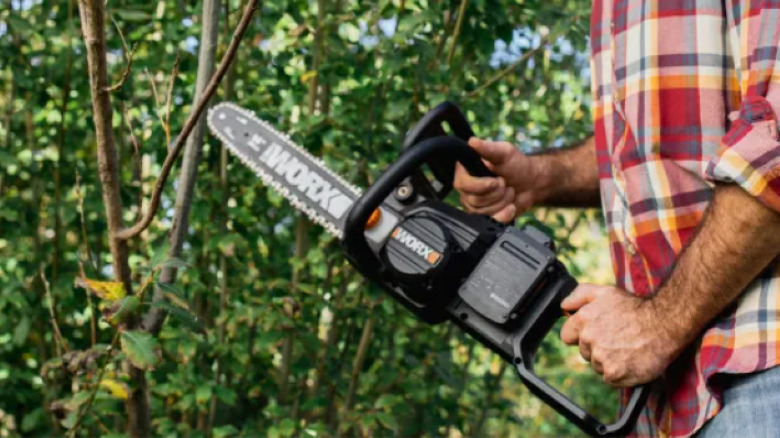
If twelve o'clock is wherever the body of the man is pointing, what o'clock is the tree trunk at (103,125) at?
The tree trunk is roughly at 12 o'clock from the man.

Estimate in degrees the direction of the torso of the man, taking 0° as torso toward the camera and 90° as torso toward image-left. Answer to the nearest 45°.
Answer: approximately 90°

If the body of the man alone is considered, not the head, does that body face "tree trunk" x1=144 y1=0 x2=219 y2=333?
yes

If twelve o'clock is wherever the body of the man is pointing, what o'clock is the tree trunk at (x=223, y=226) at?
The tree trunk is roughly at 1 o'clock from the man.
